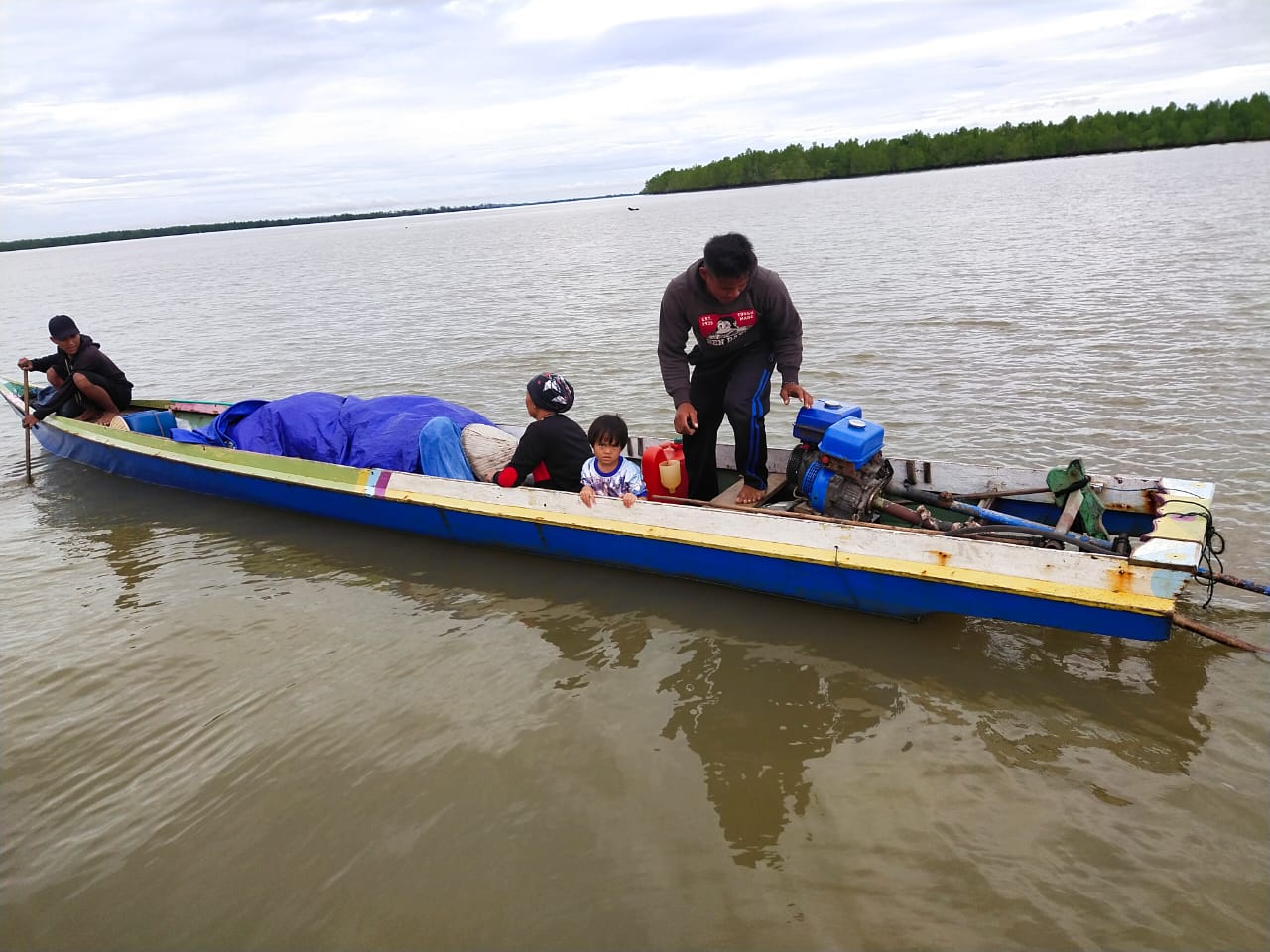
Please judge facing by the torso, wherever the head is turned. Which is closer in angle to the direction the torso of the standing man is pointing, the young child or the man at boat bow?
the young child

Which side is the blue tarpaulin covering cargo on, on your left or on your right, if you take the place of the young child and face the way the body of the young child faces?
on your right

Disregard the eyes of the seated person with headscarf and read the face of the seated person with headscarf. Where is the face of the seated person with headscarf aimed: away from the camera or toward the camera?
away from the camera

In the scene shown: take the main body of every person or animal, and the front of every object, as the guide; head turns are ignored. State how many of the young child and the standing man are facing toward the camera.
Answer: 2

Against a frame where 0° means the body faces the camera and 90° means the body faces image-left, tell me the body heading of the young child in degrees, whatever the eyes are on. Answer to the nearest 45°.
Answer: approximately 0°

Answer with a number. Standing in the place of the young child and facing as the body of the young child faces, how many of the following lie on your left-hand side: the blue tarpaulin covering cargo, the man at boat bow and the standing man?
1

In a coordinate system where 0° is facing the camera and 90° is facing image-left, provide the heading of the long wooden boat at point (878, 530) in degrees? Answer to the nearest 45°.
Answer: approximately 90°

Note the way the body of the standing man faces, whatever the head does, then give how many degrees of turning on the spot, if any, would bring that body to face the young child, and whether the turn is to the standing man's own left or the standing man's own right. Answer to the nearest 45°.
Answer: approximately 90° to the standing man's own right

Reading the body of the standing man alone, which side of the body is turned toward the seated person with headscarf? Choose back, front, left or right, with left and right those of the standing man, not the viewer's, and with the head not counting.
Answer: right

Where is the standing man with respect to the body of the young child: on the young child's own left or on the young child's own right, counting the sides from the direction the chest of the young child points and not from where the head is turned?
on the young child's own left
